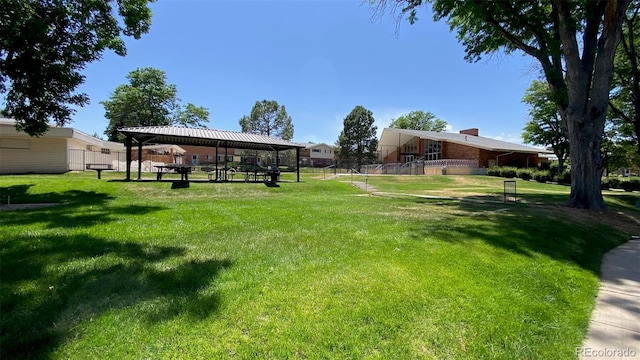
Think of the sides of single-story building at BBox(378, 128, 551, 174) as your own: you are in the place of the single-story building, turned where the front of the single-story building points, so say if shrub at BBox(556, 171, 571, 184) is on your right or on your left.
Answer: on your left

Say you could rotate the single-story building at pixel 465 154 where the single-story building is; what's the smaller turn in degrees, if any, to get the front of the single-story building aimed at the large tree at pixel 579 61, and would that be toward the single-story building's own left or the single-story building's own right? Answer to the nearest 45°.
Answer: approximately 45° to the single-story building's own left

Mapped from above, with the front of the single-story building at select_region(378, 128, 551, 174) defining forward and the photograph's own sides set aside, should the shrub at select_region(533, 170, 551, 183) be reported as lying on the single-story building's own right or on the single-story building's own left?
on the single-story building's own left

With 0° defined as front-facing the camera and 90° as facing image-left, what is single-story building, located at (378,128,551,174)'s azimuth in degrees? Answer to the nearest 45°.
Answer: approximately 45°

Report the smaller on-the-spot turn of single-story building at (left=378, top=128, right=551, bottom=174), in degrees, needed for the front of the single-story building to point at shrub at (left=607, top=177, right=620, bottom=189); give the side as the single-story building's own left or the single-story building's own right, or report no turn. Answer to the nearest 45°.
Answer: approximately 135° to the single-story building's own left
